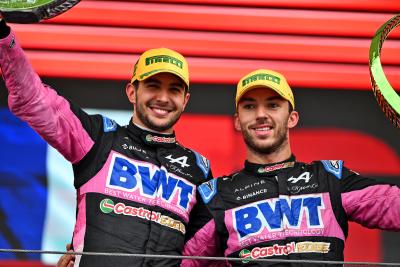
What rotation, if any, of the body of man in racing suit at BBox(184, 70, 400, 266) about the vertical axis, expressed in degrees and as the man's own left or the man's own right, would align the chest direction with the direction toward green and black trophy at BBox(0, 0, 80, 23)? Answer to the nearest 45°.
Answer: approximately 45° to the man's own right

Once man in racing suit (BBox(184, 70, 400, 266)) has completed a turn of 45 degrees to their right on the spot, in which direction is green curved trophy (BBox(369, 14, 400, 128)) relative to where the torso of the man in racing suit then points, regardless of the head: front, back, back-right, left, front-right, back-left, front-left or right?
left

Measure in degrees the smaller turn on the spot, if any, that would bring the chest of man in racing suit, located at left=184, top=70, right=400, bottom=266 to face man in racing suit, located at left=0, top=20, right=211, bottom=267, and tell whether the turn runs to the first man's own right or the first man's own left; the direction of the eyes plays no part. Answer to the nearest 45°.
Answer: approximately 90° to the first man's own right

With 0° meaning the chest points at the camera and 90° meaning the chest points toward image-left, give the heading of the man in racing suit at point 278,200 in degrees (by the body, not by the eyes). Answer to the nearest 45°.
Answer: approximately 0°
